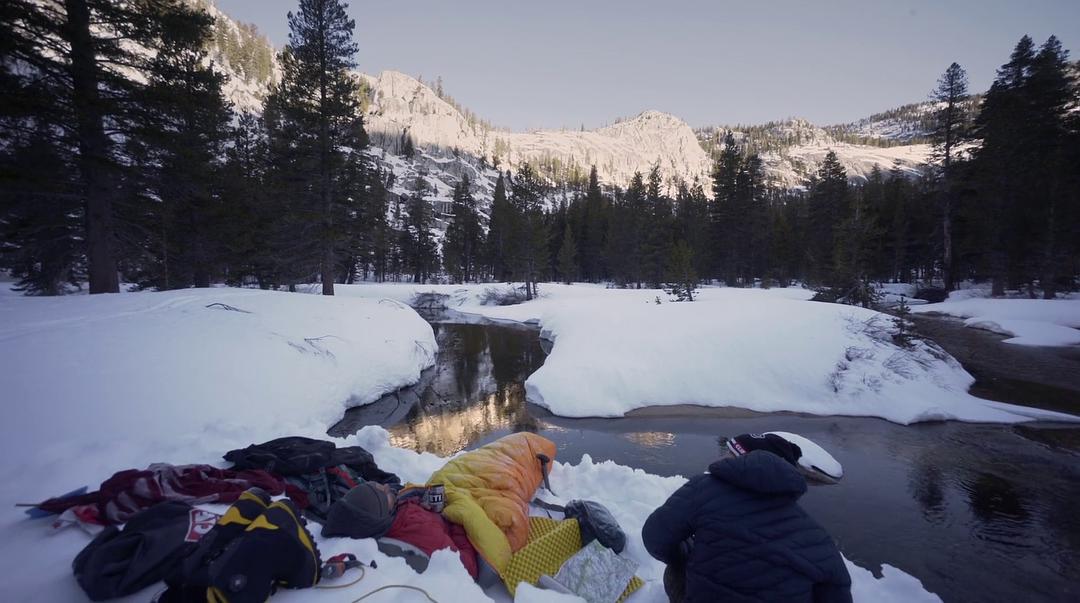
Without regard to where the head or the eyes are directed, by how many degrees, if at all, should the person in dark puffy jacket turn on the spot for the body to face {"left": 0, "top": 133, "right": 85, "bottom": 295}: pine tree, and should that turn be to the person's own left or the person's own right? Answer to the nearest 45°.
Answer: approximately 90° to the person's own left

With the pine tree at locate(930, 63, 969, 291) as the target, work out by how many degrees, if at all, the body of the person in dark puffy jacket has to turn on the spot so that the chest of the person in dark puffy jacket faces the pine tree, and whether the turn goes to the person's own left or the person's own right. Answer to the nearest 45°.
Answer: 0° — they already face it

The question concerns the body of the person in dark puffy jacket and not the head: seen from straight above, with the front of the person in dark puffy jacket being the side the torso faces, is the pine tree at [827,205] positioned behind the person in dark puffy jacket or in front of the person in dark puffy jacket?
in front

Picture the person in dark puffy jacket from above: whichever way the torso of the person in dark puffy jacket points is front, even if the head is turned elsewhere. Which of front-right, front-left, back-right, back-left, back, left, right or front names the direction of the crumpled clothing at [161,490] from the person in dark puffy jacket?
left

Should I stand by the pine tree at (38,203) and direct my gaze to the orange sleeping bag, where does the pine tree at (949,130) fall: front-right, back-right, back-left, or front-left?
front-left

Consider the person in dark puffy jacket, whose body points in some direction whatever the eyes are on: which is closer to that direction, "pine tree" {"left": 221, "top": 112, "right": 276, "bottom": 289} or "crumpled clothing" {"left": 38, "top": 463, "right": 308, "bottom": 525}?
the pine tree

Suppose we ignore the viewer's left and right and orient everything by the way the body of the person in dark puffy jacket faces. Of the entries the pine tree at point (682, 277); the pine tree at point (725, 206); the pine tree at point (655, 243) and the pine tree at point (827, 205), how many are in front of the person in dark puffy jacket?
4

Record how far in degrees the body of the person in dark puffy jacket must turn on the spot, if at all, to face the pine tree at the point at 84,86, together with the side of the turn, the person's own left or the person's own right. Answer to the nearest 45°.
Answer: approximately 90° to the person's own left

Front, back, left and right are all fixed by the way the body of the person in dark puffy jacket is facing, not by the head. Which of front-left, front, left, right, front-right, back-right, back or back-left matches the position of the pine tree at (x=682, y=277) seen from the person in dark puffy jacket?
front

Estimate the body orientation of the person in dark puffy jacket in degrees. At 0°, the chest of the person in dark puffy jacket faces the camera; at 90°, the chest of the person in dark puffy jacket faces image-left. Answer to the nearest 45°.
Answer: approximately 180°

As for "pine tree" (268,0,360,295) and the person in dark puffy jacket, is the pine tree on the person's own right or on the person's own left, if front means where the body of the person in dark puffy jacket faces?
on the person's own left

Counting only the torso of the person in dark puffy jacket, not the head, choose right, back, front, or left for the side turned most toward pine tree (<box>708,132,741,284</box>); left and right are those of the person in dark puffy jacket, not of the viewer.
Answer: front

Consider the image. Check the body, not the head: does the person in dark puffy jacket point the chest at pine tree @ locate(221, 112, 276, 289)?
no

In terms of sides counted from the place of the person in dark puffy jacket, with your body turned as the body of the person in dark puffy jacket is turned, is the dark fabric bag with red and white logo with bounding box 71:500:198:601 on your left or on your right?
on your left

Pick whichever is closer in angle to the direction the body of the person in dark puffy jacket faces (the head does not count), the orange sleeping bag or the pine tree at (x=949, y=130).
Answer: the pine tree
